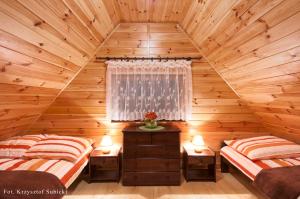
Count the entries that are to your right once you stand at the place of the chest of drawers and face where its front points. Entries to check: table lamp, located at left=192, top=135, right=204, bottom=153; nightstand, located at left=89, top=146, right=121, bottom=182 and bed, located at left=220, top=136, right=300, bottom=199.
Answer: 1

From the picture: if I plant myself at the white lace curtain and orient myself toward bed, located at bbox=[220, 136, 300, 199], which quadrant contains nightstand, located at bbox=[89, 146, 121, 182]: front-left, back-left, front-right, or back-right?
back-right

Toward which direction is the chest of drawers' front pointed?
toward the camera

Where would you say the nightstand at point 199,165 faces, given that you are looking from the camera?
facing the viewer

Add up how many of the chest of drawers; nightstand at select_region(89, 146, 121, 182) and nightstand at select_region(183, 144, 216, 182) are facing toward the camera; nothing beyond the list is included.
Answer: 3

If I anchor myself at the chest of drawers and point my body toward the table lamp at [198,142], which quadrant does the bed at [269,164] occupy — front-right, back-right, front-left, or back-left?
front-right

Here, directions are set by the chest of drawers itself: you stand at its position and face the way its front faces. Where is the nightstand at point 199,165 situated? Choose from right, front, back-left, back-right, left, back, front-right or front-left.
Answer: left

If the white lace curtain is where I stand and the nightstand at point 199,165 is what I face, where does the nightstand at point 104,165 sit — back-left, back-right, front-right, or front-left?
back-right

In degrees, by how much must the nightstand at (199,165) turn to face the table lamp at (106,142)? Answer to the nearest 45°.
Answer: approximately 90° to its right
